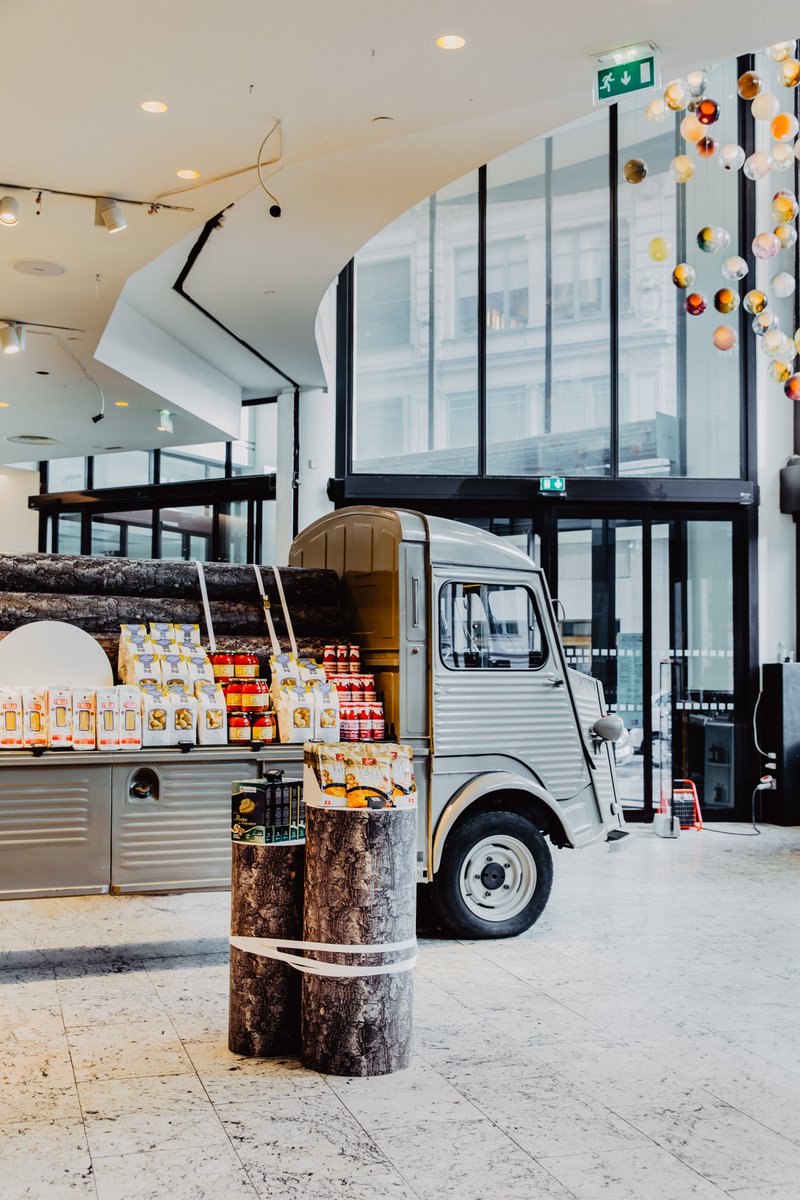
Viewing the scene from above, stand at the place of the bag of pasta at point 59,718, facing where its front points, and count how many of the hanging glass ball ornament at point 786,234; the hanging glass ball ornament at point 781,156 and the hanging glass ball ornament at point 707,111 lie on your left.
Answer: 3

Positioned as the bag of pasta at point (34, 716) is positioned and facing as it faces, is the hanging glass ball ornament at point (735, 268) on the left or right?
on its left

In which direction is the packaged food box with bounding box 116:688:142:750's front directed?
toward the camera

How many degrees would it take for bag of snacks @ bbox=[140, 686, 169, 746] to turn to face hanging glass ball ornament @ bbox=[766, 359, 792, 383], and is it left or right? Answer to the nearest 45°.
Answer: approximately 90° to its left

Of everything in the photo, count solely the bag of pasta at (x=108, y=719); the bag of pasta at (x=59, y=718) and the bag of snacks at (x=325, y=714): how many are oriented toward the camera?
3

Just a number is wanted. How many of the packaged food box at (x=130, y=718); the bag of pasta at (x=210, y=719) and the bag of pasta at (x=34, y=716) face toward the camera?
3

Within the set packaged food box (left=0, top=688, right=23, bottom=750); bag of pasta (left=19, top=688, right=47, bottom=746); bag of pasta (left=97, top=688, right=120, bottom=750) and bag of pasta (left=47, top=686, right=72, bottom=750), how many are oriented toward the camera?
4

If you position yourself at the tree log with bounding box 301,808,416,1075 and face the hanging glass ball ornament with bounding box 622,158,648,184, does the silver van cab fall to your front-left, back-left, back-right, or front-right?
front-left

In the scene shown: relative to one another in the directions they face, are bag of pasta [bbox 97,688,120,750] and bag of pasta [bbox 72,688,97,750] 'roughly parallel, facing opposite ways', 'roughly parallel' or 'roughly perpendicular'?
roughly parallel

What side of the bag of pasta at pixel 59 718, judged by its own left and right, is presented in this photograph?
front

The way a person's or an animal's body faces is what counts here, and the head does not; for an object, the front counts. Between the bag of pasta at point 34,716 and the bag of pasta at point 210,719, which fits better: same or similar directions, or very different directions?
same or similar directions

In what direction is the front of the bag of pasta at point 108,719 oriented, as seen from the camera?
facing the viewer
